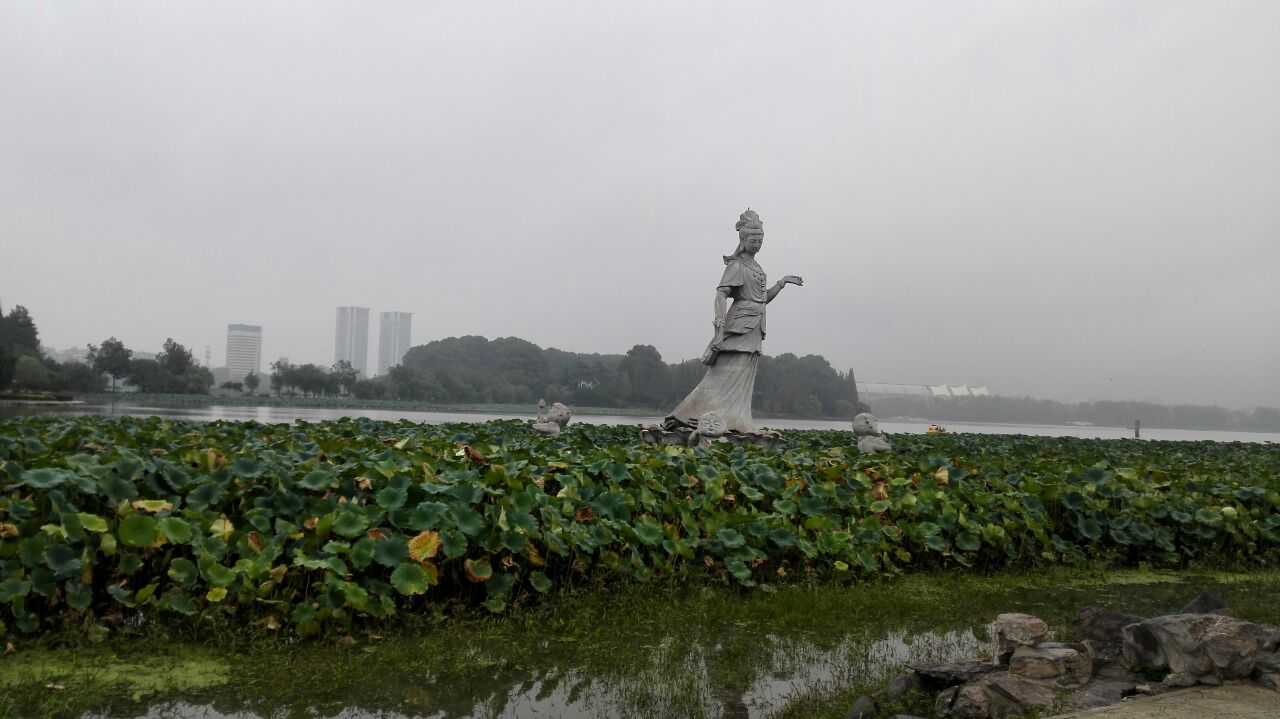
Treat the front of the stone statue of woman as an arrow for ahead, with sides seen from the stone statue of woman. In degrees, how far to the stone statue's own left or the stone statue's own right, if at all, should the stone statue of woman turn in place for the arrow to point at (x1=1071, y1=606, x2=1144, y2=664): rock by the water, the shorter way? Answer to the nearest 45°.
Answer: approximately 45° to the stone statue's own right

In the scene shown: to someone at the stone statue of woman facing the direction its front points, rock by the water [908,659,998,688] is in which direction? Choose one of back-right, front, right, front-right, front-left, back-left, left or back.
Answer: front-right

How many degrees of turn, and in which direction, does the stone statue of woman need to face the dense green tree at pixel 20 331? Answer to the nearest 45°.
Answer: approximately 180°

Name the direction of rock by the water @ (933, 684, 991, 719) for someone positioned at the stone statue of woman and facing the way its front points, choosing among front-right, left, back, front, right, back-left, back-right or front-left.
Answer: front-right

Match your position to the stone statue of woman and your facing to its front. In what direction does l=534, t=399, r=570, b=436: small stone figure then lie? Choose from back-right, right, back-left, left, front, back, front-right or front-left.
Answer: back-right

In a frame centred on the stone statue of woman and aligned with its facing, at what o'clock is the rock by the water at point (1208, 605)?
The rock by the water is roughly at 1 o'clock from the stone statue of woman.

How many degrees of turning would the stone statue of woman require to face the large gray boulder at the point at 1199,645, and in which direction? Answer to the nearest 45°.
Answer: approximately 45° to its right

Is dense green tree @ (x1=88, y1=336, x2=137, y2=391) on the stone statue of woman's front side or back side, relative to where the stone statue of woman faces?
on the back side

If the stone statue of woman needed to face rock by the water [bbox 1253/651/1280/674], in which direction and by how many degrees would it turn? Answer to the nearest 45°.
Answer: approximately 45° to its right

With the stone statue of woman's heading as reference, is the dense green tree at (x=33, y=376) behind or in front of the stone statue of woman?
behind

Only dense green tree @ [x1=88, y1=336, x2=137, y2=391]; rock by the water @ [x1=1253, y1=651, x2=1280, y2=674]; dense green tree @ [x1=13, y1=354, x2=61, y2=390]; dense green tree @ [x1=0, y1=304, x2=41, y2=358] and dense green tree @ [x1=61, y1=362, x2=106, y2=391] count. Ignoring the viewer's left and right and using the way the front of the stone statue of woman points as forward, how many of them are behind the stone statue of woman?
4

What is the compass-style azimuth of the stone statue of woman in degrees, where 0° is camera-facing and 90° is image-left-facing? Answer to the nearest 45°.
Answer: approximately 315°

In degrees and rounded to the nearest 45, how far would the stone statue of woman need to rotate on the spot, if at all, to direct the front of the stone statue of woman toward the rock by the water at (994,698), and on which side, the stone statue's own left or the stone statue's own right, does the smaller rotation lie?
approximately 45° to the stone statue's own right

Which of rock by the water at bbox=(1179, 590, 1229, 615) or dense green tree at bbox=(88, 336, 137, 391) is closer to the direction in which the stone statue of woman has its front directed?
the rock by the water

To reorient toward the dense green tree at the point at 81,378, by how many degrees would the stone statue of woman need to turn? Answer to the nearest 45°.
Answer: approximately 180°
